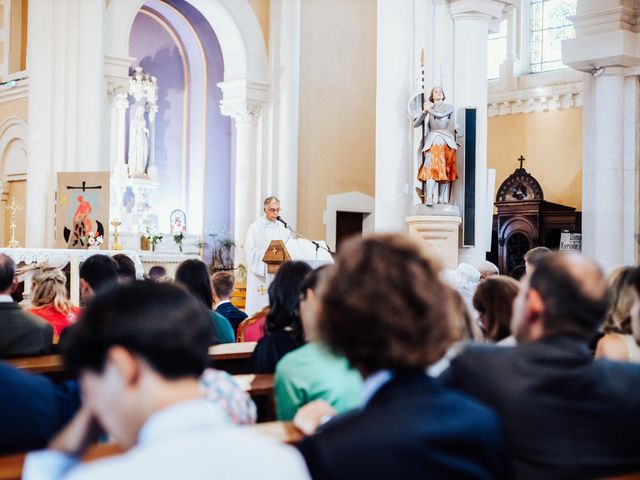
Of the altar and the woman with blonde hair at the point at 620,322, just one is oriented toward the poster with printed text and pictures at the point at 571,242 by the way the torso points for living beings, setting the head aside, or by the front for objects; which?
the woman with blonde hair

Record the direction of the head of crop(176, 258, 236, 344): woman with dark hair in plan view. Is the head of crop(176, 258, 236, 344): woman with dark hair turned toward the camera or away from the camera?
away from the camera

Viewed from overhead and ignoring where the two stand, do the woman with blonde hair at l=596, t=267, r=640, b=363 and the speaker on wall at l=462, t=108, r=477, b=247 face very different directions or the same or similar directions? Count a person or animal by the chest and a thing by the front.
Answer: very different directions

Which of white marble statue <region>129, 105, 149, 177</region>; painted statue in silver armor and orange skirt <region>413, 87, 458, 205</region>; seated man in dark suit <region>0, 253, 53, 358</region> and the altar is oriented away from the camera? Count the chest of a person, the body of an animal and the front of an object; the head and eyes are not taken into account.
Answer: the seated man in dark suit

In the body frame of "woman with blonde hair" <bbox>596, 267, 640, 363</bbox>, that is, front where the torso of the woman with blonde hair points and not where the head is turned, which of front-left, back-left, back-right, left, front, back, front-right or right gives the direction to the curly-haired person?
back

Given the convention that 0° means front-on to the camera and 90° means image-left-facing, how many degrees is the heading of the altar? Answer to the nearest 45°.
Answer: approximately 0°

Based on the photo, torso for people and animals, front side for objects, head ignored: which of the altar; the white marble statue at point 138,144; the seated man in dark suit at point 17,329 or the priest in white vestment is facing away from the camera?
the seated man in dark suit

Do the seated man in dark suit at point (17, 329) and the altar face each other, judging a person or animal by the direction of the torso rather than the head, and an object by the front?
yes

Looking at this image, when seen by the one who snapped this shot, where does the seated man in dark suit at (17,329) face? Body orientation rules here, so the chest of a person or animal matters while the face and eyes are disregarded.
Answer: facing away from the viewer

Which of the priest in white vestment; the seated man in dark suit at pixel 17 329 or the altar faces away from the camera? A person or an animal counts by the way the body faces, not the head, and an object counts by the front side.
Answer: the seated man in dark suit

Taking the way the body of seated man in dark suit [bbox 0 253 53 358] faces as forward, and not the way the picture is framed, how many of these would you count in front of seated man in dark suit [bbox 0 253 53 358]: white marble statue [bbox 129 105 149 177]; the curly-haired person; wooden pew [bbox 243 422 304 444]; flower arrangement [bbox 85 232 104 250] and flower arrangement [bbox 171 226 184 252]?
3

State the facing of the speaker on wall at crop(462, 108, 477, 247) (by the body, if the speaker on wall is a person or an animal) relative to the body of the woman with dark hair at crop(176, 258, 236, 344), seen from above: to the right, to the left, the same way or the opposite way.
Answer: the opposite way

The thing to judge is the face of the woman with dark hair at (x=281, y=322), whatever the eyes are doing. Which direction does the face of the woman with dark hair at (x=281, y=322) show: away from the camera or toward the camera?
away from the camera

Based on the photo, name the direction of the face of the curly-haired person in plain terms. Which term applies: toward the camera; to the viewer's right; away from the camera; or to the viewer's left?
away from the camera
